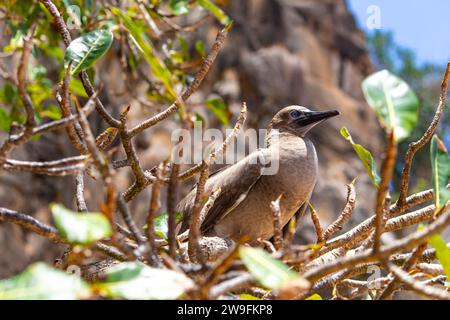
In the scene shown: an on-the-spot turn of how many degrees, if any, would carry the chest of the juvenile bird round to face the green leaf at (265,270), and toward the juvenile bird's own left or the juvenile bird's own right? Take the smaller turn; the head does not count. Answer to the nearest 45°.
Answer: approximately 90° to the juvenile bird's own right

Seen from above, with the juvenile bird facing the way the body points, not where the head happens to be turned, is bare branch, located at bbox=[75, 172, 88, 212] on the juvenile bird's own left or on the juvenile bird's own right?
on the juvenile bird's own right

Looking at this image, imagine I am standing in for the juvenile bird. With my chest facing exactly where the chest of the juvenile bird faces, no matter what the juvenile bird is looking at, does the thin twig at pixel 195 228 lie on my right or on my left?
on my right

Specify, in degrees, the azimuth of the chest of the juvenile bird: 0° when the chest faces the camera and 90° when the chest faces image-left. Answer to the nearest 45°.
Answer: approximately 270°

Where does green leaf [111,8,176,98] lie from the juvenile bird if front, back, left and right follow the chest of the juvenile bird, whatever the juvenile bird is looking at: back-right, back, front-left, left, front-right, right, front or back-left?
back

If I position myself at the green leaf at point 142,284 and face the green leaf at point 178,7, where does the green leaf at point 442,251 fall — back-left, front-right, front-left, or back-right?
front-right
